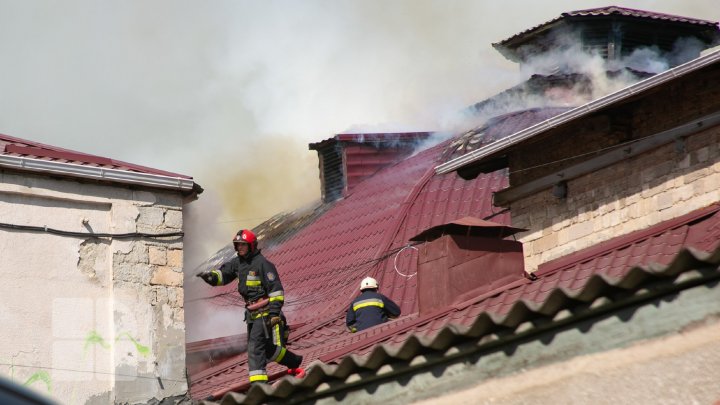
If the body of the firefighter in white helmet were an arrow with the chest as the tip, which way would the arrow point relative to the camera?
away from the camera

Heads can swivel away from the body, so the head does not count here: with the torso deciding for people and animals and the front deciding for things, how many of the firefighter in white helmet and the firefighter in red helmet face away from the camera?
1

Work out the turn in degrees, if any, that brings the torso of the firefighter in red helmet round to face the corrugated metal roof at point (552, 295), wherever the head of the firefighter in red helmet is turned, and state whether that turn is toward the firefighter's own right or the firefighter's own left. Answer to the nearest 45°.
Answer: approximately 90° to the firefighter's own left

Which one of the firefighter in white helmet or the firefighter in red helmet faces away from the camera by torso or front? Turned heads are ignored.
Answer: the firefighter in white helmet

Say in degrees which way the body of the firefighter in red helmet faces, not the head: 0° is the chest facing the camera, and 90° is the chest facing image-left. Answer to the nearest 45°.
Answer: approximately 45°

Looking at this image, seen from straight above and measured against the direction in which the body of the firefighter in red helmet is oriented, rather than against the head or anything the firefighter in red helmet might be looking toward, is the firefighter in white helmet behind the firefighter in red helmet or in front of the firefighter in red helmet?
behind
